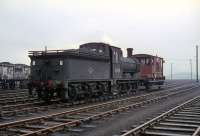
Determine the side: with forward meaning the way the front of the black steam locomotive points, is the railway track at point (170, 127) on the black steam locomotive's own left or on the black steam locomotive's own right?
on the black steam locomotive's own right

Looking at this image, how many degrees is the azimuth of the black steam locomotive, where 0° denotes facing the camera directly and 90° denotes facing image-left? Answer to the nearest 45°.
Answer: approximately 225°
